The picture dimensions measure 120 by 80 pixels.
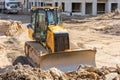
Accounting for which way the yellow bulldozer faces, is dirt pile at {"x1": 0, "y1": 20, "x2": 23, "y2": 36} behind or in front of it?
behind

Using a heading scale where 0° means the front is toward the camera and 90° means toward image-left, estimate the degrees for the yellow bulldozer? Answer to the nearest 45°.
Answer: approximately 315°

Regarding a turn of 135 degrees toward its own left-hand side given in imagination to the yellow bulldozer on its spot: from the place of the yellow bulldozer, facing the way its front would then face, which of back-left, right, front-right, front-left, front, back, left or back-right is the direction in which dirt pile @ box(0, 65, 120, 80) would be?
back
